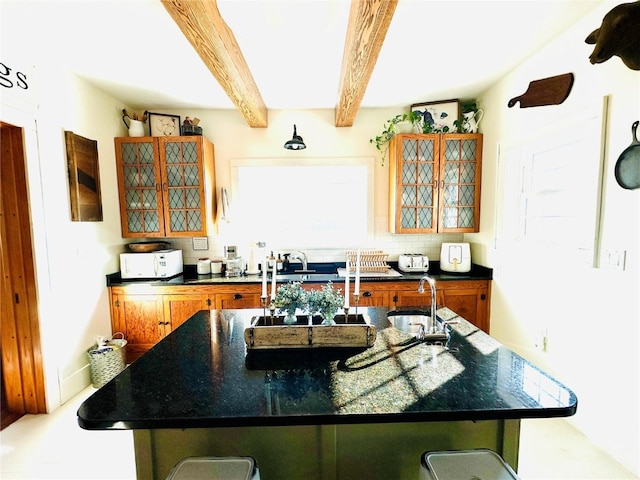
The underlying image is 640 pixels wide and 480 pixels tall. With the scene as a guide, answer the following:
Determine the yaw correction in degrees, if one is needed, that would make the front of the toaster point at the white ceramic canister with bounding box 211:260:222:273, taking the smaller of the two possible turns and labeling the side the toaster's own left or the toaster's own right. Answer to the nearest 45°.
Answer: approximately 90° to the toaster's own right

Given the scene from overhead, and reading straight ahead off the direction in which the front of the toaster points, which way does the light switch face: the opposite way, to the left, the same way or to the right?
to the right

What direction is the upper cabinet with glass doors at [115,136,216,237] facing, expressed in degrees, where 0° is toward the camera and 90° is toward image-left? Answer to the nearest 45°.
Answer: approximately 0°

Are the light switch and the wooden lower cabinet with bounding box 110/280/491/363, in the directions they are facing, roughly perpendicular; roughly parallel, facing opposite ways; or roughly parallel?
roughly perpendicular

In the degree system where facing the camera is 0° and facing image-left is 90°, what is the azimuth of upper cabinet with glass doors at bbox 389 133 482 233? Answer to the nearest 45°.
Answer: approximately 0°

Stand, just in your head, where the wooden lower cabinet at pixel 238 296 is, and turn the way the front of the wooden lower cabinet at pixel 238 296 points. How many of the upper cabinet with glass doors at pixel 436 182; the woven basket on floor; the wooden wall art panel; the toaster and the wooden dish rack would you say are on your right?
2

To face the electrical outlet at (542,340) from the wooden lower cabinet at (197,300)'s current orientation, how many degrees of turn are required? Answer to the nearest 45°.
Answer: approximately 90° to its left
